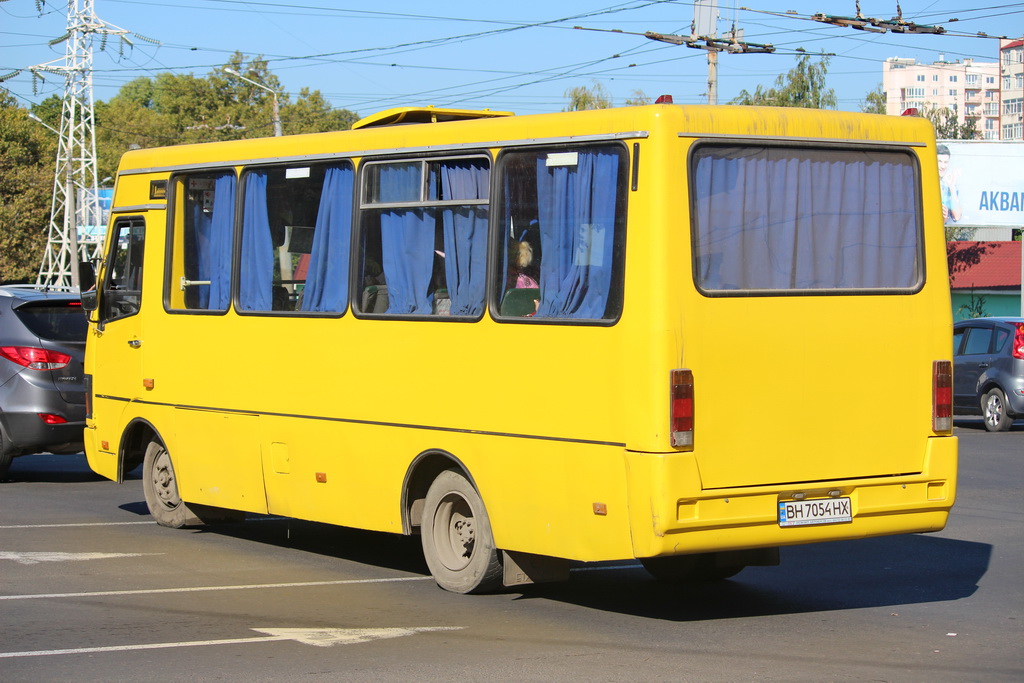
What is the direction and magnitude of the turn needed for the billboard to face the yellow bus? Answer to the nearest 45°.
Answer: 0° — it already faces it

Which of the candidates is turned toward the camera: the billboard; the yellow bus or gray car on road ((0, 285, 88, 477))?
the billboard

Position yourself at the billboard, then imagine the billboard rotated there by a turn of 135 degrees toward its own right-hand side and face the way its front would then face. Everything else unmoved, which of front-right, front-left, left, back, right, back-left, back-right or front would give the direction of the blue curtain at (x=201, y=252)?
back-left

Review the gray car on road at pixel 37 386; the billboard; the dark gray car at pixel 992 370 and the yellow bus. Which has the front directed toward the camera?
the billboard

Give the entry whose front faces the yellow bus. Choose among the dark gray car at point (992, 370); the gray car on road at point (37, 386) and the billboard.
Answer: the billboard

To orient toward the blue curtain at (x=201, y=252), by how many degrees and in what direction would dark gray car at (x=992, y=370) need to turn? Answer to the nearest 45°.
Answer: approximately 90° to its left

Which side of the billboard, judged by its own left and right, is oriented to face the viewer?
front

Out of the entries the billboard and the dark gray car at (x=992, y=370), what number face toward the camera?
1

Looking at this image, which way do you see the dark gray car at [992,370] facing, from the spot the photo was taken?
facing away from the viewer and to the left of the viewer

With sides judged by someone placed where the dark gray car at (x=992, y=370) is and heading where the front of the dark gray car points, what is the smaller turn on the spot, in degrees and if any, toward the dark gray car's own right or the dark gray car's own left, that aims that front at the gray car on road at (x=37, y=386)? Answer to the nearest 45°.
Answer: approximately 90° to the dark gray car's own left

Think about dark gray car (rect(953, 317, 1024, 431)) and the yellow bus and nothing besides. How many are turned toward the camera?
0

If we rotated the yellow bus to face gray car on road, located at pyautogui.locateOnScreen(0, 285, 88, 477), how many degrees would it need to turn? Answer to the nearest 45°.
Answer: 0° — it already faces it

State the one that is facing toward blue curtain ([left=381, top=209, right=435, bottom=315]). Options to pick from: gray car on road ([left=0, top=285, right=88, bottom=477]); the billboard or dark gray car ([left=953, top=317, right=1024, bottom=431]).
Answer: the billboard
